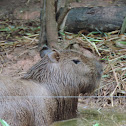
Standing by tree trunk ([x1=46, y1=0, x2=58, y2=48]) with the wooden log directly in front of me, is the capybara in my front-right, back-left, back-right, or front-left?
back-right

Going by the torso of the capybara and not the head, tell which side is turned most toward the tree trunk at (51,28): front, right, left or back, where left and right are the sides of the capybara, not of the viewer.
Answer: left

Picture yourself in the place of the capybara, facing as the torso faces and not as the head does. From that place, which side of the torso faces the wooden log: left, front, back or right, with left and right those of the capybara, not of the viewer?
left

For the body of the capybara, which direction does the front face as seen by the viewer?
to the viewer's right
